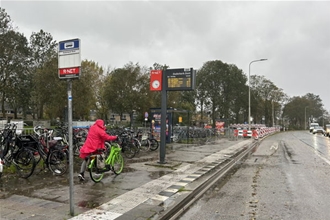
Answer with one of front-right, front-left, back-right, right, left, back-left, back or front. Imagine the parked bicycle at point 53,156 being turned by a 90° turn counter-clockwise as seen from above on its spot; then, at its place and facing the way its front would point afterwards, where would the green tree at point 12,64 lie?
back-right

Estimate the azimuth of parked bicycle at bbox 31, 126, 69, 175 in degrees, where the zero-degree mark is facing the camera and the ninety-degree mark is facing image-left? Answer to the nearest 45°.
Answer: approximately 135°

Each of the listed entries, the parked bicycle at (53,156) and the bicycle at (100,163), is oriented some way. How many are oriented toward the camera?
0

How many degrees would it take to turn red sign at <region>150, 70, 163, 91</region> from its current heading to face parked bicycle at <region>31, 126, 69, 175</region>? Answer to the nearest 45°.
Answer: approximately 45° to its right

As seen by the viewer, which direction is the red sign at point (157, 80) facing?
toward the camera

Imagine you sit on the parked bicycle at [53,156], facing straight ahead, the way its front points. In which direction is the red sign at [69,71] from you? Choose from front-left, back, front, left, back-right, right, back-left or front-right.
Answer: back-left

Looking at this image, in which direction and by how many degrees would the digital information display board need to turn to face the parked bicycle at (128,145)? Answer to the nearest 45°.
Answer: approximately 135° to its right

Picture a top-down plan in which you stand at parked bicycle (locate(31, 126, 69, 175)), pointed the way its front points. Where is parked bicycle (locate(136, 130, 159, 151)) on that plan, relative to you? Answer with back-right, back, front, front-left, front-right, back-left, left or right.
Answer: right

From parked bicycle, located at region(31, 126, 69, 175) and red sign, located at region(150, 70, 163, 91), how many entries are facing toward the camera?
1

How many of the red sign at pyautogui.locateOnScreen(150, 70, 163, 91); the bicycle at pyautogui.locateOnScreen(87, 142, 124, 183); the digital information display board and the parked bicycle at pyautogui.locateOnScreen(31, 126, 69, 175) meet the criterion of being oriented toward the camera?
2

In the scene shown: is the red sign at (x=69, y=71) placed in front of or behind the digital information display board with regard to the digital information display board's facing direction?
in front

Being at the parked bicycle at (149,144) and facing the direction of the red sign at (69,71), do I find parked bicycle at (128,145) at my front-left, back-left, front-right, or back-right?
front-right

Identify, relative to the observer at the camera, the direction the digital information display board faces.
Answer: facing the viewer

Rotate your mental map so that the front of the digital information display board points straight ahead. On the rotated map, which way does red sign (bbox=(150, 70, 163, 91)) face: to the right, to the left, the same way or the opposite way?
the same way

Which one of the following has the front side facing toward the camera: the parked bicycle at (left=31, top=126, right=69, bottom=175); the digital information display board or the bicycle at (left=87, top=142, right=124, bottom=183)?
the digital information display board
